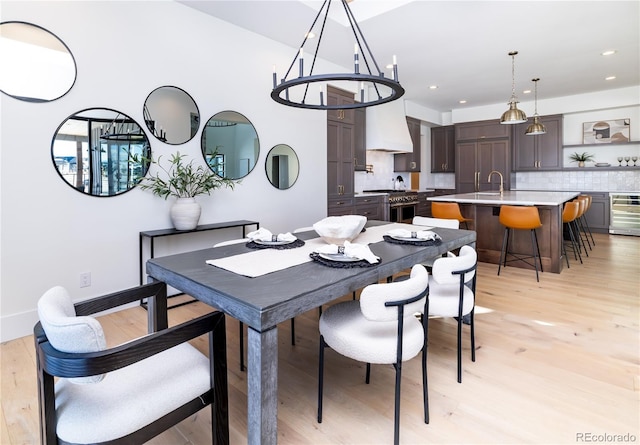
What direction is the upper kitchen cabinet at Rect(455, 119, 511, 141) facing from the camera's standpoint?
toward the camera

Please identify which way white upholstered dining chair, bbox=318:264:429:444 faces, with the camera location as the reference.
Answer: facing away from the viewer and to the left of the viewer

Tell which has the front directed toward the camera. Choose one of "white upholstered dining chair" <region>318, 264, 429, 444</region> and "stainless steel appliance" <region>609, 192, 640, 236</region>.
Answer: the stainless steel appliance

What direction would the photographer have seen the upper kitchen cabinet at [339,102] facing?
facing the viewer and to the right of the viewer

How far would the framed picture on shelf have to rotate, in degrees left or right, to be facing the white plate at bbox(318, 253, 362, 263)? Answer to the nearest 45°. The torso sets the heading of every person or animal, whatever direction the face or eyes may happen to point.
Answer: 0° — it already faces it

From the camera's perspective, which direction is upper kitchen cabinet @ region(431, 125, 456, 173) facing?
toward the camera

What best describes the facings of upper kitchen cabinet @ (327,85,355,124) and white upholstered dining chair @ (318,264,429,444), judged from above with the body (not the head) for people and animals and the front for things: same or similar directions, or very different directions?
very different directions

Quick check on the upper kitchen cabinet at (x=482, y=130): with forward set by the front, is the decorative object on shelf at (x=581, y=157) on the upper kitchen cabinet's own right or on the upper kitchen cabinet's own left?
on the upper kitchen cabinet's own left

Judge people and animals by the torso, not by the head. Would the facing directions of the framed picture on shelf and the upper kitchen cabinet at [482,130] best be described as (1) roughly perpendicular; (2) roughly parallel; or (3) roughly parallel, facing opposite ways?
roughly parallel

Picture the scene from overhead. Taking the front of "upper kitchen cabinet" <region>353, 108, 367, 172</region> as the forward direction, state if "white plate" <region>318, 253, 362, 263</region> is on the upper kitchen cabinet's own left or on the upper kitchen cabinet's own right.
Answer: on the upper kitchen cabinet's own right
